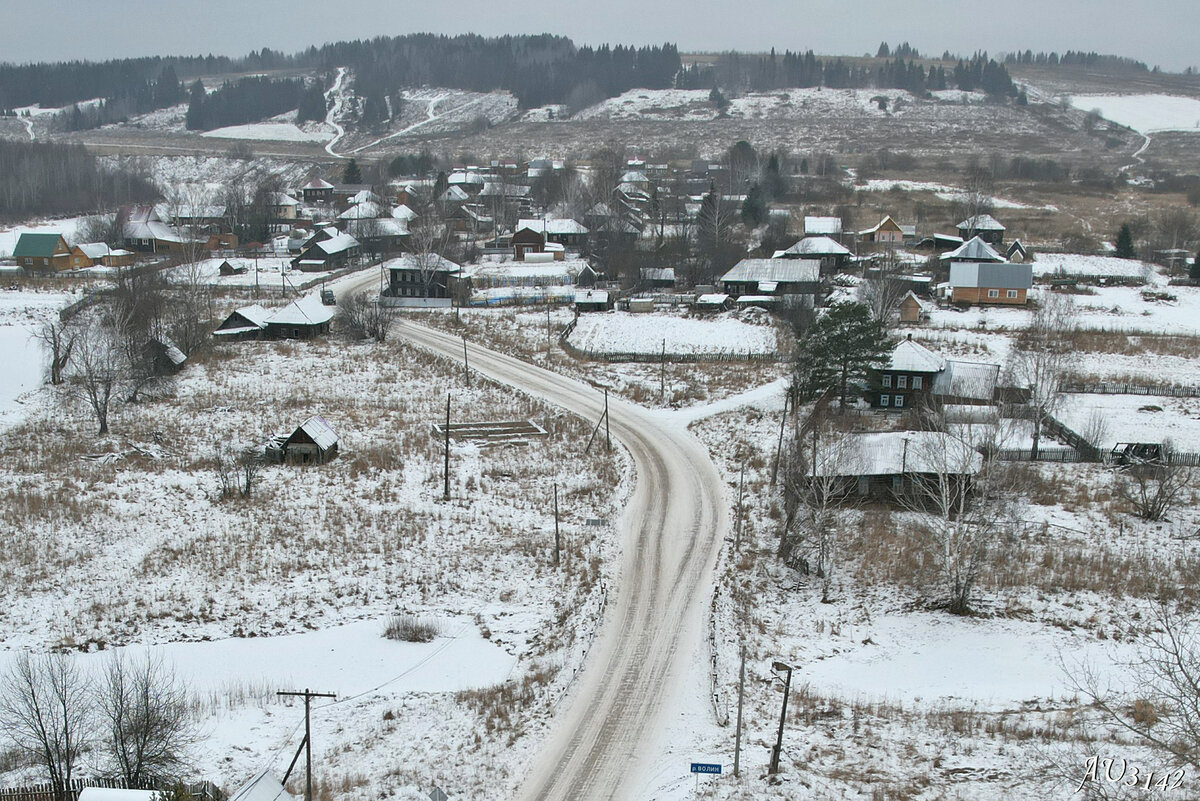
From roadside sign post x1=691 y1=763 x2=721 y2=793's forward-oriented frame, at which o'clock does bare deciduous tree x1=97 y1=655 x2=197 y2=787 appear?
The bare deciduous tree is roughly at 3 o'clock from the roadside sign post.

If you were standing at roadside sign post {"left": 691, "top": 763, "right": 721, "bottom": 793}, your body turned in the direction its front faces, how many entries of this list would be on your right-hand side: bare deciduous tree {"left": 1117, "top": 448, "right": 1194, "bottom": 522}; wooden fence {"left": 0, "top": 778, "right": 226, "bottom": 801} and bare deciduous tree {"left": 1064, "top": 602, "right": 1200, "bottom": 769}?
1

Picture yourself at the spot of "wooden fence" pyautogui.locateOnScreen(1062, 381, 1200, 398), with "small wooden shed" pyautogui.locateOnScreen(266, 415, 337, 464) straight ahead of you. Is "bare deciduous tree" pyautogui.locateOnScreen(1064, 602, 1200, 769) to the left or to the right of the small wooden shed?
left

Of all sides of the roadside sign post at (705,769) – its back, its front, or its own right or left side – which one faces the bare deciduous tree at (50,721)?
right

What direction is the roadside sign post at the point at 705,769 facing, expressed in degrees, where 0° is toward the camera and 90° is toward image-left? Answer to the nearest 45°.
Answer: approximately 0°

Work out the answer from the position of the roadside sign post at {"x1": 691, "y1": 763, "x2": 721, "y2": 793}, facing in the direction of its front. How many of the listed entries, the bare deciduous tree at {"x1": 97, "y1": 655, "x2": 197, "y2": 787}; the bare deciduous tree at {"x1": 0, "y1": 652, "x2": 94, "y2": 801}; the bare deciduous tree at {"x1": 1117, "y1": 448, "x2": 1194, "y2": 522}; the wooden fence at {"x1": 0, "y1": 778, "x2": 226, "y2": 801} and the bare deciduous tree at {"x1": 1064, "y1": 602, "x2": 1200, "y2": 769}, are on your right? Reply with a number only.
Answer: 3

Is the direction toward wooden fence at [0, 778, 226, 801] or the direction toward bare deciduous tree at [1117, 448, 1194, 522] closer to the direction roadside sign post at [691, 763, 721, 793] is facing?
the wooden fence

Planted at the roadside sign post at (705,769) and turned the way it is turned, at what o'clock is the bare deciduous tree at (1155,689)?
The bare deciduous tree is roughly at 8 o'clock from the roadside sign post.

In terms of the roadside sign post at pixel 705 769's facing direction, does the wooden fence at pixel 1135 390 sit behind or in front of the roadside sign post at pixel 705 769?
behind

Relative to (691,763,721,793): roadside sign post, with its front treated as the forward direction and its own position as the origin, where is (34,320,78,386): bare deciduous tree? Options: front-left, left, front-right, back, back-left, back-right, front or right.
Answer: back-right
